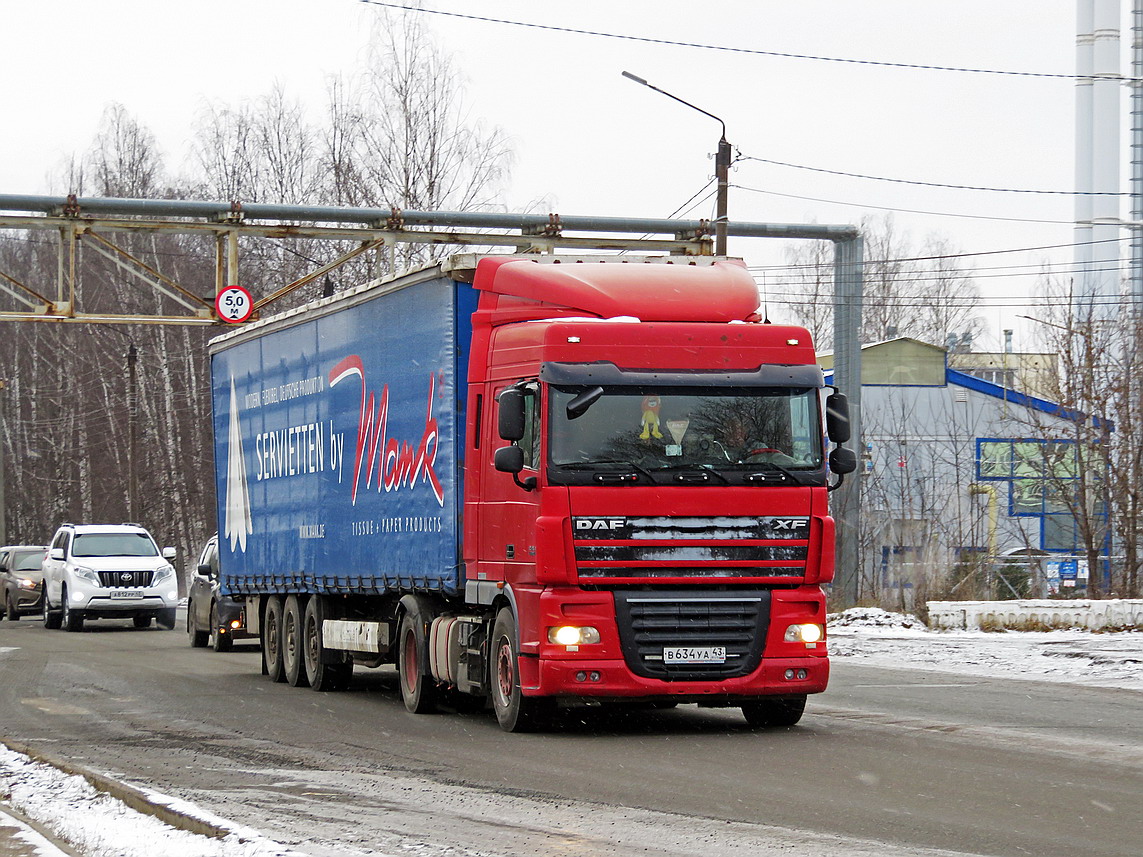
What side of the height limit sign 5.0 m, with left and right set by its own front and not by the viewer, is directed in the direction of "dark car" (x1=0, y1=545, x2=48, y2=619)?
back

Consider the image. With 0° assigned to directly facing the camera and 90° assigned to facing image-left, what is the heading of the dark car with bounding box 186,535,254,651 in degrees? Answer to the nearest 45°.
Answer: approximately 315°

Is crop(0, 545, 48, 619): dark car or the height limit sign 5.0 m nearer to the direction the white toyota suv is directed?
the height limit sign 5.0 m

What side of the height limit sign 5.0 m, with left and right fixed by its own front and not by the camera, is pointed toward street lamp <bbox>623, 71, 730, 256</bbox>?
left

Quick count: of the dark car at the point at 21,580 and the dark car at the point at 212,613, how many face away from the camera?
0

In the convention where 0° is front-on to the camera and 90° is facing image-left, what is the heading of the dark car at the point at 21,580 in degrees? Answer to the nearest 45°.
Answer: approximately 315°

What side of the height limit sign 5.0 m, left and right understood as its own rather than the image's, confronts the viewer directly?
front
